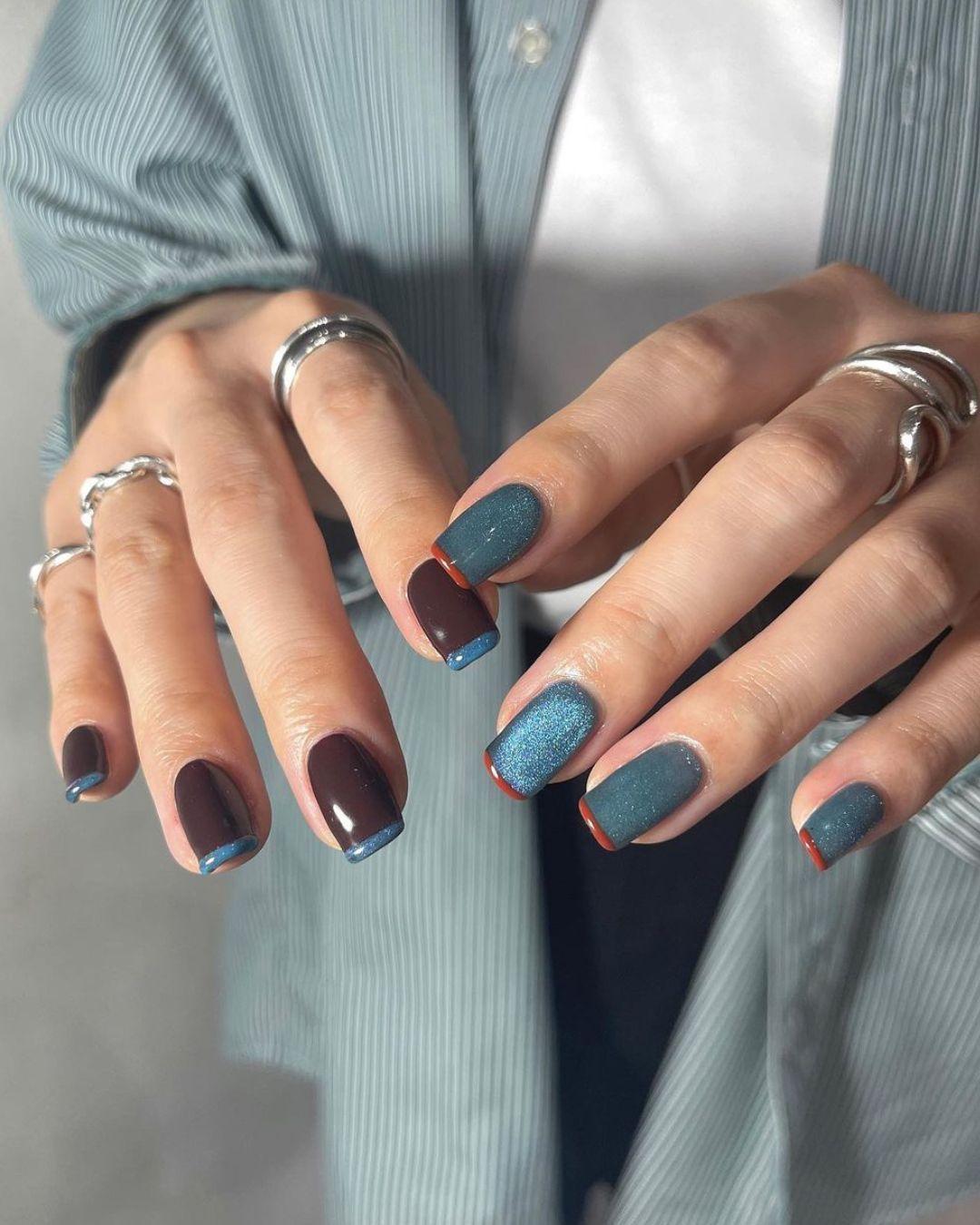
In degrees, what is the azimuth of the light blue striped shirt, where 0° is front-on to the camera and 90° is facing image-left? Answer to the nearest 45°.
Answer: approximately 0°
